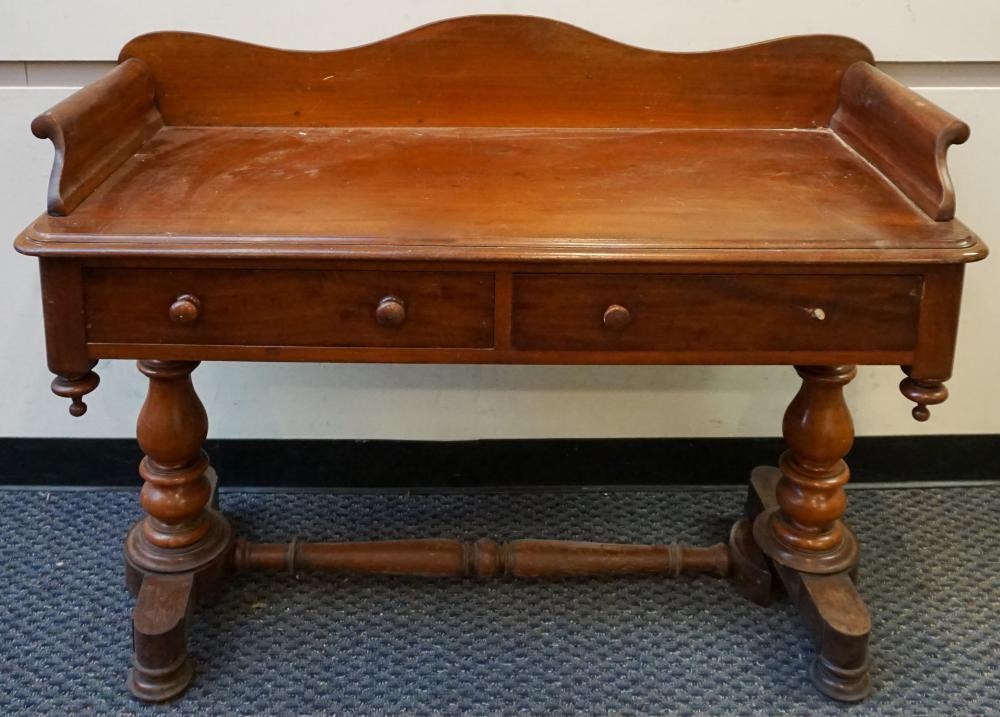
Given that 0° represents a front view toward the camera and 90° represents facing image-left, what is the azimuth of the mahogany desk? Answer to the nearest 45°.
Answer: approximately 0°
